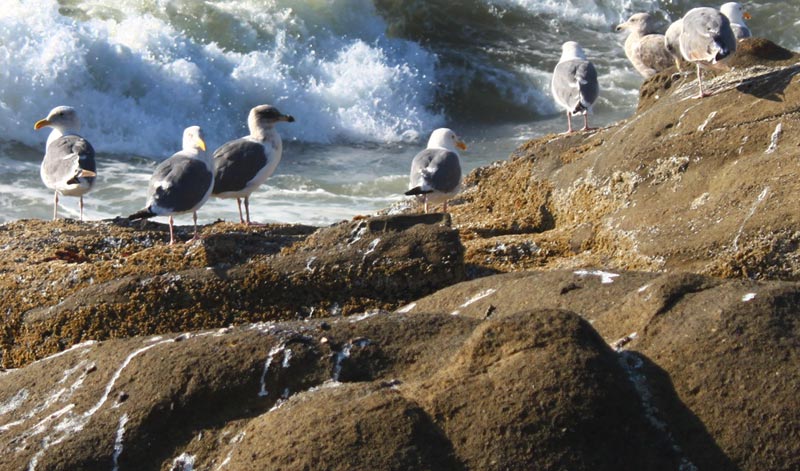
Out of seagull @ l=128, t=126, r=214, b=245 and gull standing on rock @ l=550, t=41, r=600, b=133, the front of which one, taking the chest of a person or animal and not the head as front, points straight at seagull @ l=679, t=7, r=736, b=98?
seagull @ l=128, t=126, r=214, b=245

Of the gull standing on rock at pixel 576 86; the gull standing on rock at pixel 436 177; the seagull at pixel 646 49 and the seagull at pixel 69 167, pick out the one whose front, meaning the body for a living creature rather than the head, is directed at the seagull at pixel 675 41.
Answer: the gull standing on rock at pixel 436 177

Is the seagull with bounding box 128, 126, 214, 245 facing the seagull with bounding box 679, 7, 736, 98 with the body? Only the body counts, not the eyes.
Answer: yes

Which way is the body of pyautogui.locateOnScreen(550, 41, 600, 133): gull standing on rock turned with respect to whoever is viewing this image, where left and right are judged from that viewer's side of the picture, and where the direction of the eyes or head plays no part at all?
facing away from the viewer

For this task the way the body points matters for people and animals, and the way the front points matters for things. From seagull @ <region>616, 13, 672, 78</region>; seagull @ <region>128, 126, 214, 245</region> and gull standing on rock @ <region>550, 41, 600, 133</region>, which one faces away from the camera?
the gull standing on rock

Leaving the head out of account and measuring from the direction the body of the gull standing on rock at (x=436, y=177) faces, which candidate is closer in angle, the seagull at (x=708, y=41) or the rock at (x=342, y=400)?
the seagull

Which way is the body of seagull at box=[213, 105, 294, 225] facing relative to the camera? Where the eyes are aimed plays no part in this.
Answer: to the viewer's right

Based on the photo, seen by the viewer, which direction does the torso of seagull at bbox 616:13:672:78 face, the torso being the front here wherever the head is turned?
to the viewer's left

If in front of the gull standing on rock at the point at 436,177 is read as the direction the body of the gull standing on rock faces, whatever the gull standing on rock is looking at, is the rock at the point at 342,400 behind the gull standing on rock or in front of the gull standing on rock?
behind

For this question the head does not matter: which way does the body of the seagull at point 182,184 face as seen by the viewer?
to the viewer's right
